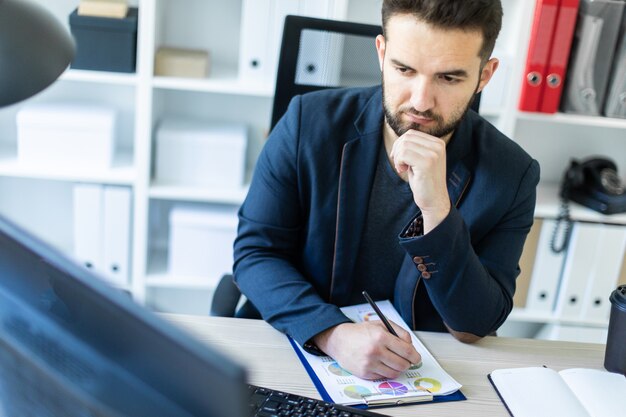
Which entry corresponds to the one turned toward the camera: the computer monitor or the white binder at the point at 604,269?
the white binder

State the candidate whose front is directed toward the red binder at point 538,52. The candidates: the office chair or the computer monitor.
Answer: the computer monitor

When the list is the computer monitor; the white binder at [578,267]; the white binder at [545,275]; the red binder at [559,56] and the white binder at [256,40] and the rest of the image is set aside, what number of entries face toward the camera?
4

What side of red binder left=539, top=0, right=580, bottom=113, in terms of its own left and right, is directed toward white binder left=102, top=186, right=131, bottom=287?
right

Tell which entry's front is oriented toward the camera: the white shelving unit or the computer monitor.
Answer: the white shelving unit

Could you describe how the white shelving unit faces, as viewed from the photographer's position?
facing the viewer

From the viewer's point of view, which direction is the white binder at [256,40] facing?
toward the camera

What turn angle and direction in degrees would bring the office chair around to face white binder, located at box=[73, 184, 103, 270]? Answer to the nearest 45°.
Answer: approximately 135° to its right

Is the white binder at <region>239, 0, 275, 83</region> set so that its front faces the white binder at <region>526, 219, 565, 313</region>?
no

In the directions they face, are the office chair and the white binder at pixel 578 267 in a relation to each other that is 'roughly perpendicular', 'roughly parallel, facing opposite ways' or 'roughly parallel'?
roughly parallel

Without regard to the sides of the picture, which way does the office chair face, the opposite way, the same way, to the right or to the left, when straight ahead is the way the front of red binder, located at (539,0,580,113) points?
the same way

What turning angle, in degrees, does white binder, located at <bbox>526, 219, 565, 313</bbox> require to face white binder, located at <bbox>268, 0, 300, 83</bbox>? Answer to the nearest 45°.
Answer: approximately 45° to its right

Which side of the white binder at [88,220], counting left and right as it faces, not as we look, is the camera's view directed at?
front

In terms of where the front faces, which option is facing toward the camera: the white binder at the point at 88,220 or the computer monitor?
the white binder

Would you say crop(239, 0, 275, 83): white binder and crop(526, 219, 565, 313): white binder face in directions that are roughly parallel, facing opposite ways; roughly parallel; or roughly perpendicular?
roughly parallel

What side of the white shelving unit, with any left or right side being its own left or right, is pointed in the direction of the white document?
front

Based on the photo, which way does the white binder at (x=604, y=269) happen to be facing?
toward the camera

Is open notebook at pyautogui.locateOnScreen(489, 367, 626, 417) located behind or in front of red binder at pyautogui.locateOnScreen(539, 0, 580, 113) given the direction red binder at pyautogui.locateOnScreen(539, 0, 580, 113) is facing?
in front

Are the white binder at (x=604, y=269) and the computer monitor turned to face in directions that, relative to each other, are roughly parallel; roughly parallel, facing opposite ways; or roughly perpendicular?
roughly parallel, facing opposite ways

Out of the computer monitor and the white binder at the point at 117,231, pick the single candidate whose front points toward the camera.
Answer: the white binder

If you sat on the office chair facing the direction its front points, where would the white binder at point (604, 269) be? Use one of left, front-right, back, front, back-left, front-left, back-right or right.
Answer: back-left
